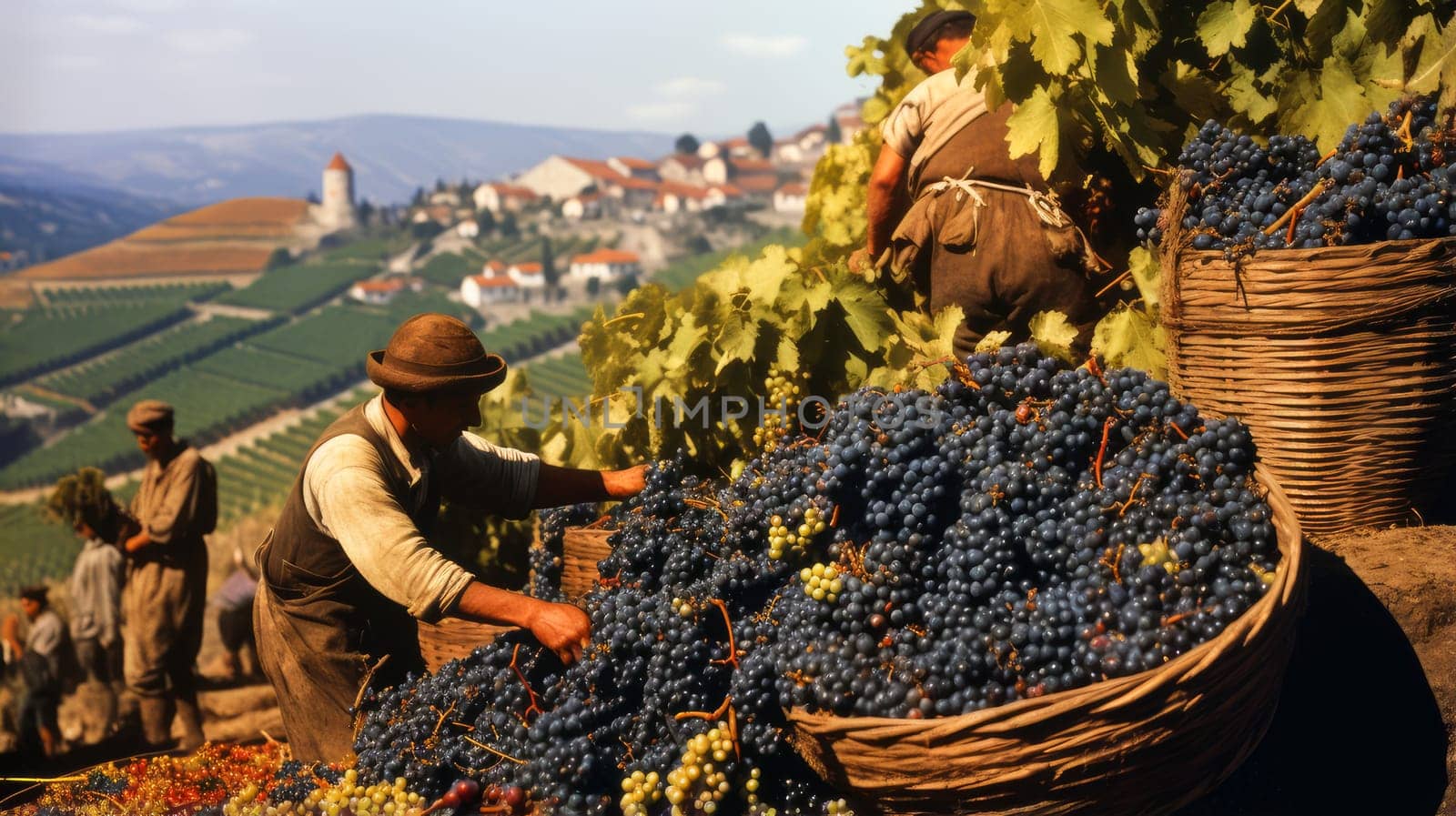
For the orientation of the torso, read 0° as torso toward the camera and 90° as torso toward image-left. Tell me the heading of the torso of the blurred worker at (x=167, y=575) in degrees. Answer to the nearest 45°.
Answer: approximately 45°

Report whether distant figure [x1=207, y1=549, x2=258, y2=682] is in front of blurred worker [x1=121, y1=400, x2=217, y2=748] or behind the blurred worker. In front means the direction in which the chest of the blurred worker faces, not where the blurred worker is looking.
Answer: behind

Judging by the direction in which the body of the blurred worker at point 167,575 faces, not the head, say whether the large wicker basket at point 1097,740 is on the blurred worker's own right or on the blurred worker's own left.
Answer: on the blurred worker's own left

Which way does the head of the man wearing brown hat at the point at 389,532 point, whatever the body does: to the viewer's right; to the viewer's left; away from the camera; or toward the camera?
to the viewer's right
